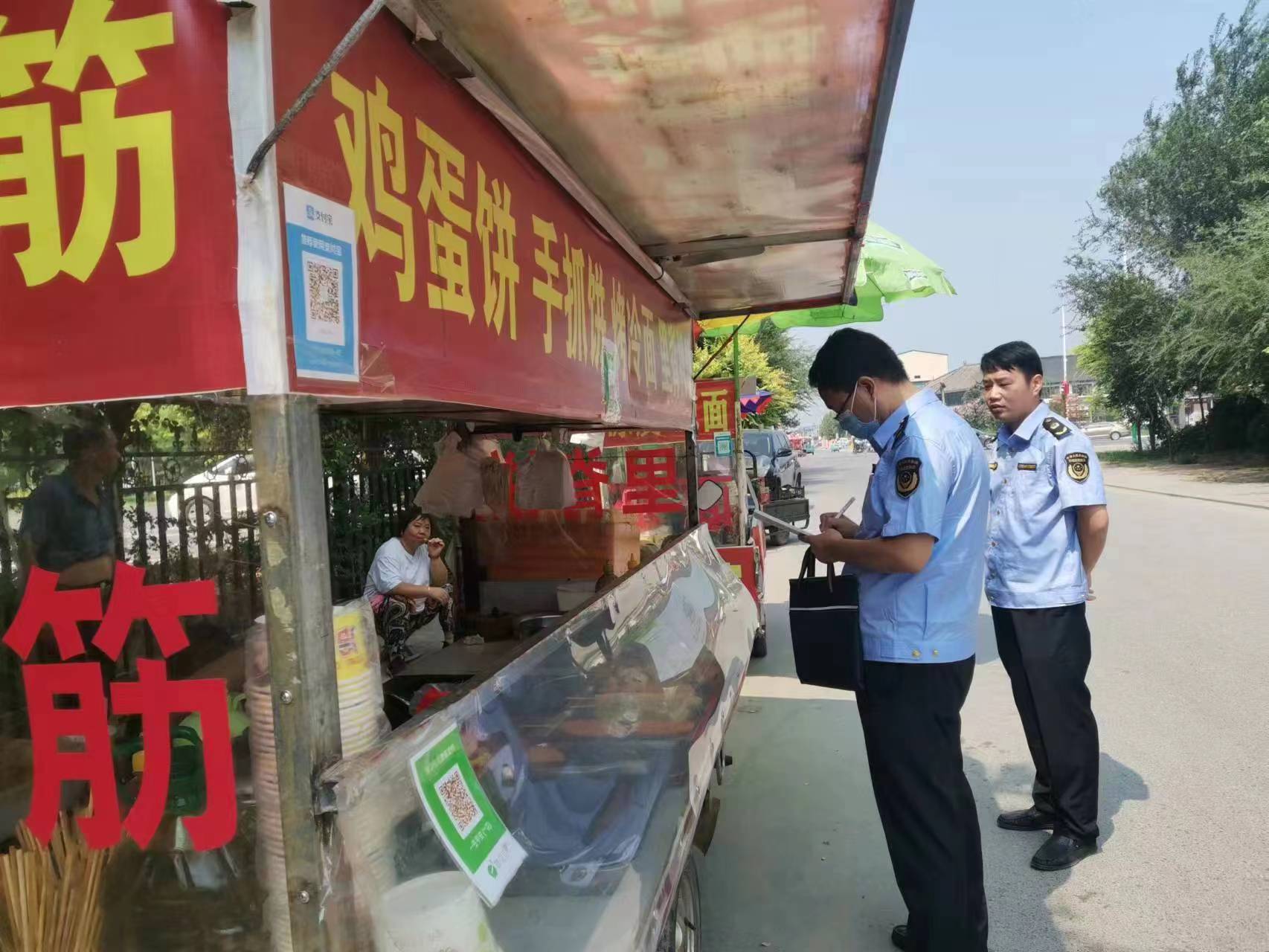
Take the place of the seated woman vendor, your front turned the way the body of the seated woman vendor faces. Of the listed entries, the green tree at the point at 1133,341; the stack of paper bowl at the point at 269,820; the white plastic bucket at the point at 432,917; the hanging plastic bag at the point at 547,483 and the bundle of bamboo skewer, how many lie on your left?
2

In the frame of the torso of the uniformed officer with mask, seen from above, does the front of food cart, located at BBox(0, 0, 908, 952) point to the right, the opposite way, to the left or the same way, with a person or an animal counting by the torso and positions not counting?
the opposite way

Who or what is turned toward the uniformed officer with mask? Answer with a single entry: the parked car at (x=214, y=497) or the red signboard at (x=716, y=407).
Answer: the red signboard

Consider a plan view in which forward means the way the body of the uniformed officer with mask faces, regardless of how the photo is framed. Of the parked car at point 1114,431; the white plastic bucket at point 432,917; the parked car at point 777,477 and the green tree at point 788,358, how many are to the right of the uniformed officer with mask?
3

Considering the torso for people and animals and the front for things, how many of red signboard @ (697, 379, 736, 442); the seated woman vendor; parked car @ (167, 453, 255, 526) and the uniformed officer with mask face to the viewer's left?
2

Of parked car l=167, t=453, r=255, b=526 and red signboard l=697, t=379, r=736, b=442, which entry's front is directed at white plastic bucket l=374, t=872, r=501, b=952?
the red signboard

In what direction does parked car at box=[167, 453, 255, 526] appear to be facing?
to the viewer's left

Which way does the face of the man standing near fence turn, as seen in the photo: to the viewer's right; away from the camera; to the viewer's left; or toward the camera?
to the viewer's right

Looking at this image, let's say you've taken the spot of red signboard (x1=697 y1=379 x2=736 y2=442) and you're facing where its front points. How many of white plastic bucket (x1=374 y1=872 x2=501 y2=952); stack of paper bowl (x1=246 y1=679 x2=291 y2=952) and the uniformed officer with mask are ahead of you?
3

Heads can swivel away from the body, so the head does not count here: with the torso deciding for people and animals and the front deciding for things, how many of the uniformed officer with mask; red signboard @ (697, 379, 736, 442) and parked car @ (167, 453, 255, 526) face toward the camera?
1

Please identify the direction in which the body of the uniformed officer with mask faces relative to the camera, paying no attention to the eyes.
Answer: to the viewer's left

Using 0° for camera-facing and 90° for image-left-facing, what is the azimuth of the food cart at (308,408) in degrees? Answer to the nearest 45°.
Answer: approximately 315°

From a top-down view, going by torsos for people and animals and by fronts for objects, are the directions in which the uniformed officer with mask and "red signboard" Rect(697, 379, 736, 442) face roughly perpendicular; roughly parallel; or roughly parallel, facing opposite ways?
roughly perpendicular
